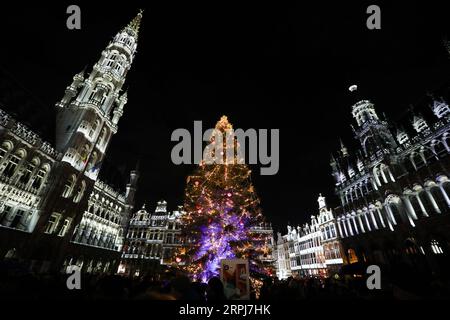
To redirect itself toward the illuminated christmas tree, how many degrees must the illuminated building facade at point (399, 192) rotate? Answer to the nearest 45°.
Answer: approximately 45° to its left

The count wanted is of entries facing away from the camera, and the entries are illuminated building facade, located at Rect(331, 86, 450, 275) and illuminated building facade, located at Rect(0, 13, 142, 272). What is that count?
0

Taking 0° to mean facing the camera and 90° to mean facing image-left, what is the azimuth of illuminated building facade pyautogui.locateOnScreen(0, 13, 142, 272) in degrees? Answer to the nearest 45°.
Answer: approximately 315°

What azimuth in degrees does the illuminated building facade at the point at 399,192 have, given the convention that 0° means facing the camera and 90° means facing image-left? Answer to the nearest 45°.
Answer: approximately 45°

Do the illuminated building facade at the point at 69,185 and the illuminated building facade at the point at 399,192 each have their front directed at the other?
yes

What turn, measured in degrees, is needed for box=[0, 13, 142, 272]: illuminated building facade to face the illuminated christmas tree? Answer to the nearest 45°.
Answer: approximately 45° to its right

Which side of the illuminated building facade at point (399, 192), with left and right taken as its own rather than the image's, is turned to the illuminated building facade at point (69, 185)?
front

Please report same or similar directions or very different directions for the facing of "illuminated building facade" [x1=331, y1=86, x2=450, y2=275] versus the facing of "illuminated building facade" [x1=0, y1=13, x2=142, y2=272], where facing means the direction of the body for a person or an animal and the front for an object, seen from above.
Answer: very different directions

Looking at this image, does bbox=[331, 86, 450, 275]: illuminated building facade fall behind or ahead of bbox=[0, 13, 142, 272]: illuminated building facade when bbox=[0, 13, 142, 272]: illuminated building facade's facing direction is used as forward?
ahead
